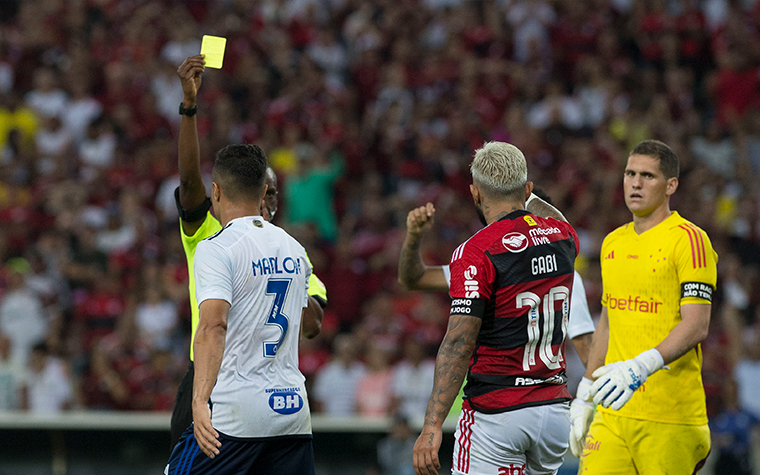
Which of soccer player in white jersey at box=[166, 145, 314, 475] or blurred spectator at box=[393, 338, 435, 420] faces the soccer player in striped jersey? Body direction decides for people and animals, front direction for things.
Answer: the blurred spectator

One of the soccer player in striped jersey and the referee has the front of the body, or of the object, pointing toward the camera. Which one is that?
the referee

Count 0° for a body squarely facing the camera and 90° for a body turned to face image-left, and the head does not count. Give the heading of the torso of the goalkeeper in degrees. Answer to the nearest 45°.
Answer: approximately 45°

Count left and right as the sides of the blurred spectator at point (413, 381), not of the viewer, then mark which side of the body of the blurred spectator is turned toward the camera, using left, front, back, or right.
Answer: front

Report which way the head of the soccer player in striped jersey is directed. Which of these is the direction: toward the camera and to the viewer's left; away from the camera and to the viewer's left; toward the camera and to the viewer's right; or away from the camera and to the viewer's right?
away from the camera and to the viewer's left

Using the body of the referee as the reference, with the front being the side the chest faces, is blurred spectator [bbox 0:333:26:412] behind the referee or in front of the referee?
behind

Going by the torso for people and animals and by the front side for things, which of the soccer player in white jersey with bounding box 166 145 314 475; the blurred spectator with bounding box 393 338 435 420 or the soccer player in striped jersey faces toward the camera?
the blurred spectator

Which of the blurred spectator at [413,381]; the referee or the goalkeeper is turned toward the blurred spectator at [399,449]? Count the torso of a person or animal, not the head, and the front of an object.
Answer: the blurred spectator at [413,381]

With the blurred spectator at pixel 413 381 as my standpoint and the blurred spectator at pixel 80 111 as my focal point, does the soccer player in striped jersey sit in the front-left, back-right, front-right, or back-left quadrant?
back-left

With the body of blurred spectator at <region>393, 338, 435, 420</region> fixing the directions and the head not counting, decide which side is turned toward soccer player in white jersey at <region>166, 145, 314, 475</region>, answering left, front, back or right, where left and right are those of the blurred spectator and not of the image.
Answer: front

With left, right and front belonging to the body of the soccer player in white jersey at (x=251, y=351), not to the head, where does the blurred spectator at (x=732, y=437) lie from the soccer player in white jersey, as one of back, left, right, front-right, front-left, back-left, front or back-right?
right

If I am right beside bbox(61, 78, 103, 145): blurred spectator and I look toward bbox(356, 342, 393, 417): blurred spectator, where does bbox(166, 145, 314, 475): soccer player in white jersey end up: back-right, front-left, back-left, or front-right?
front-right

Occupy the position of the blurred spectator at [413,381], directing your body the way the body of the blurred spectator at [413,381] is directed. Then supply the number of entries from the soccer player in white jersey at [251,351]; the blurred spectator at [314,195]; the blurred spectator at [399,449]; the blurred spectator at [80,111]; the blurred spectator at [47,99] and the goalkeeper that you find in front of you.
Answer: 3

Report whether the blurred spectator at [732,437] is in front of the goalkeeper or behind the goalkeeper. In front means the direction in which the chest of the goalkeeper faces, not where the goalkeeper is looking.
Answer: behind

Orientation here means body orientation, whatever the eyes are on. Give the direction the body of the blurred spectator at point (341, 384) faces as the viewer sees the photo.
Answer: toward the camera

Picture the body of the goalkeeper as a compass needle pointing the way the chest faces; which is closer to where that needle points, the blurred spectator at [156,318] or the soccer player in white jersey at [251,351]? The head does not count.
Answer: the soccer player in white jersey

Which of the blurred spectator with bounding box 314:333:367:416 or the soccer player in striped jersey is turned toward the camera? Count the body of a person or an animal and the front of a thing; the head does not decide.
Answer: the blurred spectator
